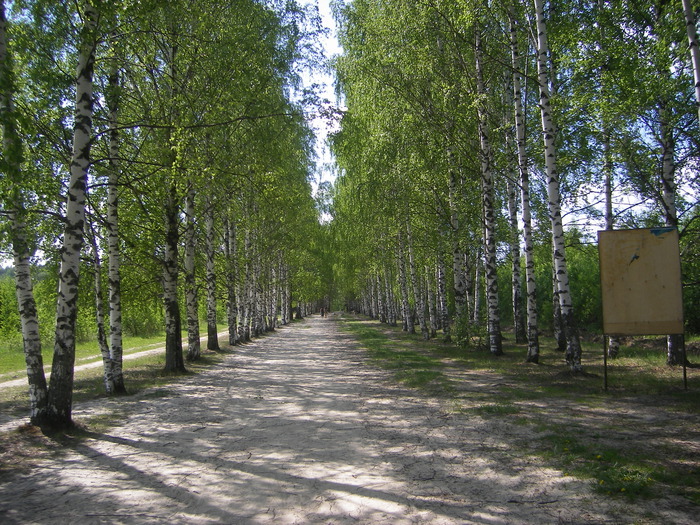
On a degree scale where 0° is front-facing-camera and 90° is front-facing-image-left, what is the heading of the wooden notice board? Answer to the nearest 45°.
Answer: approximately 0°
